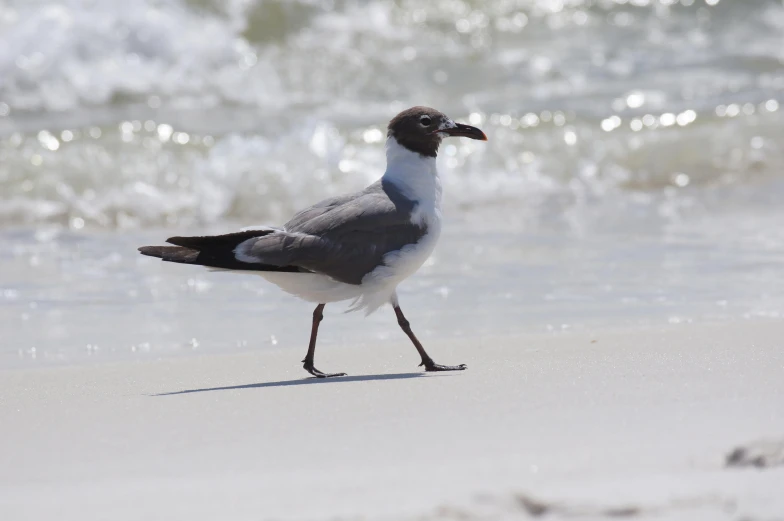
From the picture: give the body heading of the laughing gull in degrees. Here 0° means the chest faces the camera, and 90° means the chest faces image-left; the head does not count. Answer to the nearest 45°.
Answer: approximately 270°
